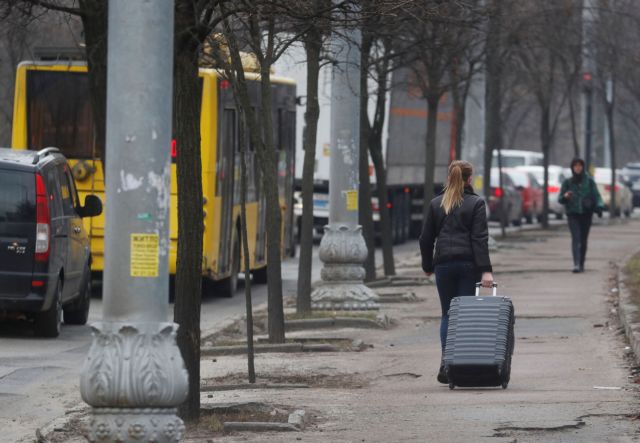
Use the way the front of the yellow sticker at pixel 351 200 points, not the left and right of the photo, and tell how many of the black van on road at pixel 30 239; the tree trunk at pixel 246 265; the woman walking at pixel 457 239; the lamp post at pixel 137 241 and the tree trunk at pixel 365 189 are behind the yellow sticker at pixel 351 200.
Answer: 1

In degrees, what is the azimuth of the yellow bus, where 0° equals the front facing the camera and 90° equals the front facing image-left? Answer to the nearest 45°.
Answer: approximately 225°

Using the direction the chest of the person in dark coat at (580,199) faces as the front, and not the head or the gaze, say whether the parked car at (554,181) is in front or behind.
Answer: behind

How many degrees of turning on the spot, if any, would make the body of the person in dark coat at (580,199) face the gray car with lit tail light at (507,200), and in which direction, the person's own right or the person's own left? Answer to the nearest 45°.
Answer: approximately 180°

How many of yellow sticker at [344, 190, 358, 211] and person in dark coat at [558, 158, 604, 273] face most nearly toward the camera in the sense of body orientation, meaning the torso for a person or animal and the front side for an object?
2

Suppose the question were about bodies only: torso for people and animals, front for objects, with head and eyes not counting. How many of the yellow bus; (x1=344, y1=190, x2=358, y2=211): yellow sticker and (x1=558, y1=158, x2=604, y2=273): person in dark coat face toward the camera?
2

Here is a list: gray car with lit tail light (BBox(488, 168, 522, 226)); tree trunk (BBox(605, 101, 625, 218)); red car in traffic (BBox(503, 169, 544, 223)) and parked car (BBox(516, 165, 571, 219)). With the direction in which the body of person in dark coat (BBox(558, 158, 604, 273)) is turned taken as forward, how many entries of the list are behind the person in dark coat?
4

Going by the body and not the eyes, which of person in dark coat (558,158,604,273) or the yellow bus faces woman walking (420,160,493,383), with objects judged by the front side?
the person in dark coat

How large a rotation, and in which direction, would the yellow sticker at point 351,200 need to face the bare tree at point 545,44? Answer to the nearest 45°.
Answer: approximately 180°

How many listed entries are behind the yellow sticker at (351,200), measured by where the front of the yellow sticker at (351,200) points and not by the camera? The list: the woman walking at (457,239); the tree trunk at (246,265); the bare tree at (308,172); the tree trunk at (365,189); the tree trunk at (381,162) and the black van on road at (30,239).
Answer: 2

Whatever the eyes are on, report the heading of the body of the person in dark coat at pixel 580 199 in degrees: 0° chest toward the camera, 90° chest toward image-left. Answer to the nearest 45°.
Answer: approximately 0°

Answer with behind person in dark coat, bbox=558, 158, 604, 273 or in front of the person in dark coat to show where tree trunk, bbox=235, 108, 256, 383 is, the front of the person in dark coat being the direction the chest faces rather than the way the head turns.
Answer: in front
